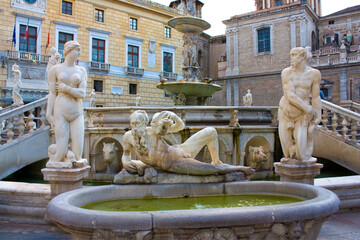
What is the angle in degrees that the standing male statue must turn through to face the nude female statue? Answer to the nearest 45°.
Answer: approximately 45° to its right

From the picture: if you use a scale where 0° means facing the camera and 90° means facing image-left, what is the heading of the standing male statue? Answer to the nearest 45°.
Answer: approximately 0°

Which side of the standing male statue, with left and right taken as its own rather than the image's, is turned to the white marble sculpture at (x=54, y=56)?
right

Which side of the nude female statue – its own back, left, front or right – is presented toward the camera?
front

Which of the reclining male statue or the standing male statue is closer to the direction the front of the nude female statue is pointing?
the reclining male statue

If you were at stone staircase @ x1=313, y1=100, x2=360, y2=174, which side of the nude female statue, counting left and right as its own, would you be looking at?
left

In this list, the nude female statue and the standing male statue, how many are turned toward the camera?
2

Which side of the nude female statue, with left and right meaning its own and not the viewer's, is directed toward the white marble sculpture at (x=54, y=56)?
back

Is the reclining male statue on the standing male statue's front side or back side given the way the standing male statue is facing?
on the front side

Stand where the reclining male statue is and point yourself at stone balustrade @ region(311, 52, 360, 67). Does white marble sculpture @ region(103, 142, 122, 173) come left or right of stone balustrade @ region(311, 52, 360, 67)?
left

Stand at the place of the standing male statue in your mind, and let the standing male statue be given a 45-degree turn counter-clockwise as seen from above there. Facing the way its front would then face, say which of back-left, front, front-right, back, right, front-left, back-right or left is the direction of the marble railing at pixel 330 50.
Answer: back-left

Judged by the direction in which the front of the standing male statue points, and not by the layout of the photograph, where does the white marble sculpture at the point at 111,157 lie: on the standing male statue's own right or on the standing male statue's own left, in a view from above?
on the standing male statue's own right

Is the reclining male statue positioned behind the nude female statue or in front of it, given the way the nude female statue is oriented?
in front
